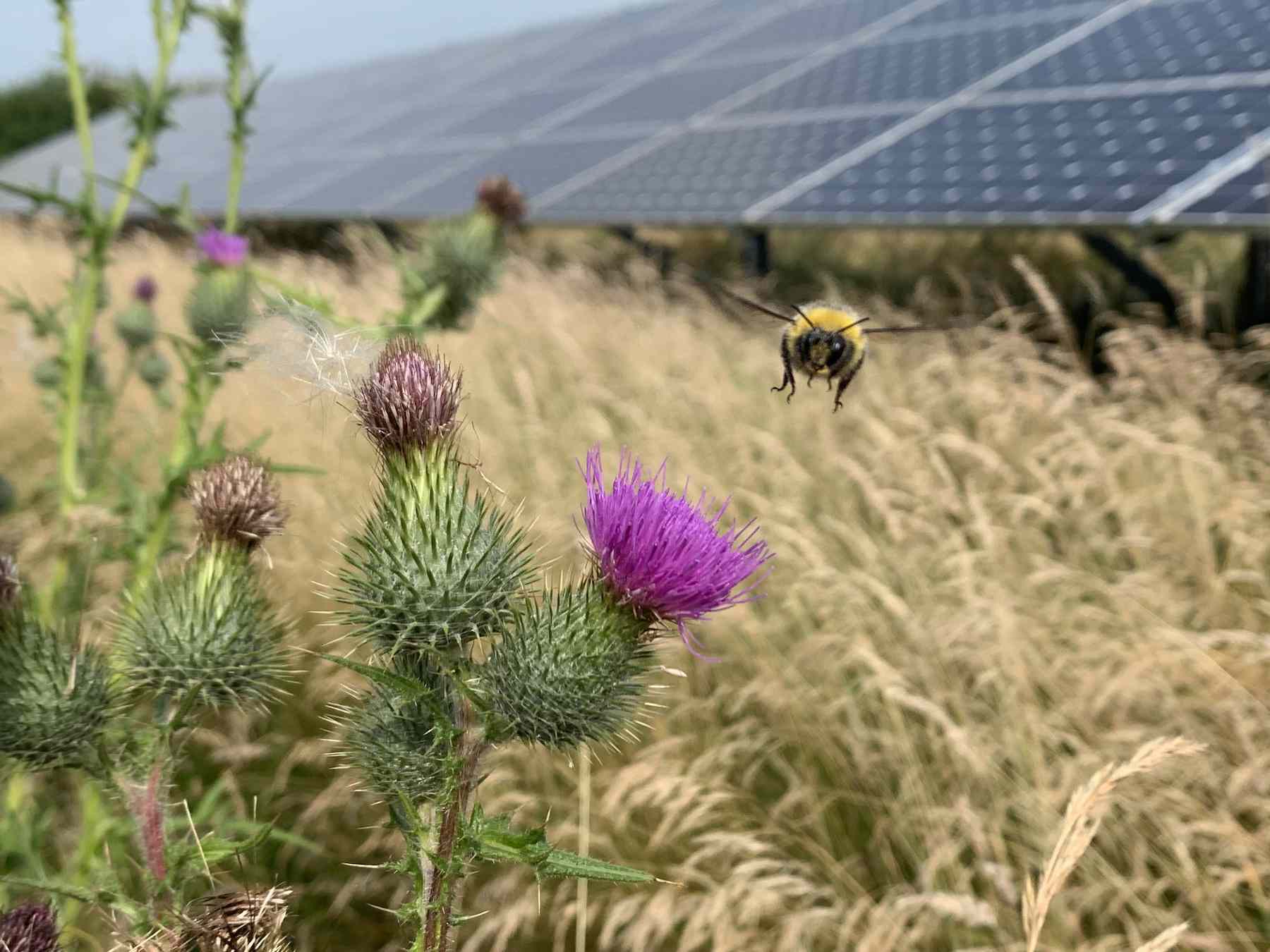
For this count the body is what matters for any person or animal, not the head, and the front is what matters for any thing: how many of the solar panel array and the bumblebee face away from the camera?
0

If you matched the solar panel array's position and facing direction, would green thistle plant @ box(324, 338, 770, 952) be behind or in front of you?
in front

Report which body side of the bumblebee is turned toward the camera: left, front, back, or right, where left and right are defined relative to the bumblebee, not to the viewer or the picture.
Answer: front

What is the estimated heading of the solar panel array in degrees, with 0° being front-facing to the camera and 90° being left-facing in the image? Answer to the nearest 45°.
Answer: approximately 45°

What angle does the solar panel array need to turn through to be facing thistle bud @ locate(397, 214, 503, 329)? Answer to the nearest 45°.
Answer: approximately 45° to its left

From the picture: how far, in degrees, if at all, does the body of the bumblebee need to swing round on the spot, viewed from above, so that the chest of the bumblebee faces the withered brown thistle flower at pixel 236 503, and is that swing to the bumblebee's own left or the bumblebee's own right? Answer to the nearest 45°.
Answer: approximately 90° to the bumblebee's own right

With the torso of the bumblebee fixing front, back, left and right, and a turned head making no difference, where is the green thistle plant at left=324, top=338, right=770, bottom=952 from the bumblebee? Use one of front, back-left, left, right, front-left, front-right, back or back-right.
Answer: front-right

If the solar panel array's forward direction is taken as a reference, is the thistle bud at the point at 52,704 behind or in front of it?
in front

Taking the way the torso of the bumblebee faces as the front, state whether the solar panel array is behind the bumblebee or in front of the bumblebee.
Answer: behind

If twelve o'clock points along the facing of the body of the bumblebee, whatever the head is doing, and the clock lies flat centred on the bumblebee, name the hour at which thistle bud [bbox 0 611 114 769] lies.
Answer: The thistle bud is roughly at 2 o'clock from the bumblebee.
